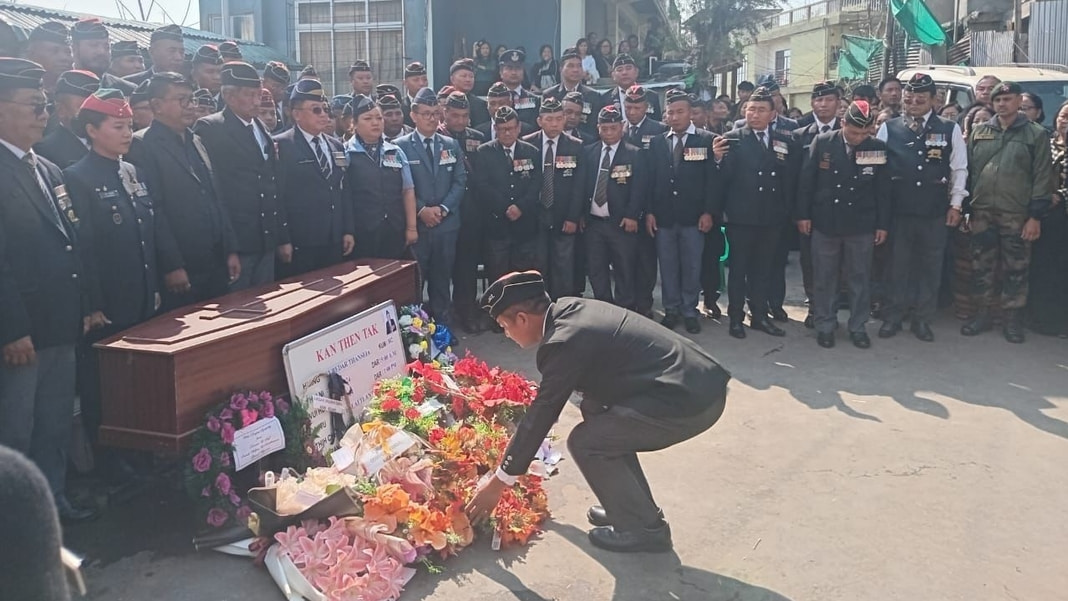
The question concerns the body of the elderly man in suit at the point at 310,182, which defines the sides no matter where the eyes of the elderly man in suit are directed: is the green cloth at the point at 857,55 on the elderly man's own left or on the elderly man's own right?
on the elderly man's own left

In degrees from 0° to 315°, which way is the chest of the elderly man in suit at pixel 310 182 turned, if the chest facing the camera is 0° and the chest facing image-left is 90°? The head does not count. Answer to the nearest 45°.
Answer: approximately 315°

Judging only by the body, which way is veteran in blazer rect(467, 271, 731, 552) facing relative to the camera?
to the viewer's left

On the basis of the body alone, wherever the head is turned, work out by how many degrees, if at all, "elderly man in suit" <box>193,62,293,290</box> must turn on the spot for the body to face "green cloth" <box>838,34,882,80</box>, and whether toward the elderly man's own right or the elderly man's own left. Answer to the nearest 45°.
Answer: approximately 90° to the elderly man's own left

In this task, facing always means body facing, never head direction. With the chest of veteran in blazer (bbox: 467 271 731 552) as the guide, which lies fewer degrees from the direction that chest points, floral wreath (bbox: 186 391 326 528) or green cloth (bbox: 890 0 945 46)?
the floral wreath

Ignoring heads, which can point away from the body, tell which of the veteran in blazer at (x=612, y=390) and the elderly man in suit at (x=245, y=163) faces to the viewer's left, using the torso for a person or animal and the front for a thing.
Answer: the veteran in blazer
